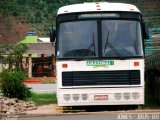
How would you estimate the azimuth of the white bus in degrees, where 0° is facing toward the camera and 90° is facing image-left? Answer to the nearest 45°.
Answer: approximately 0°
